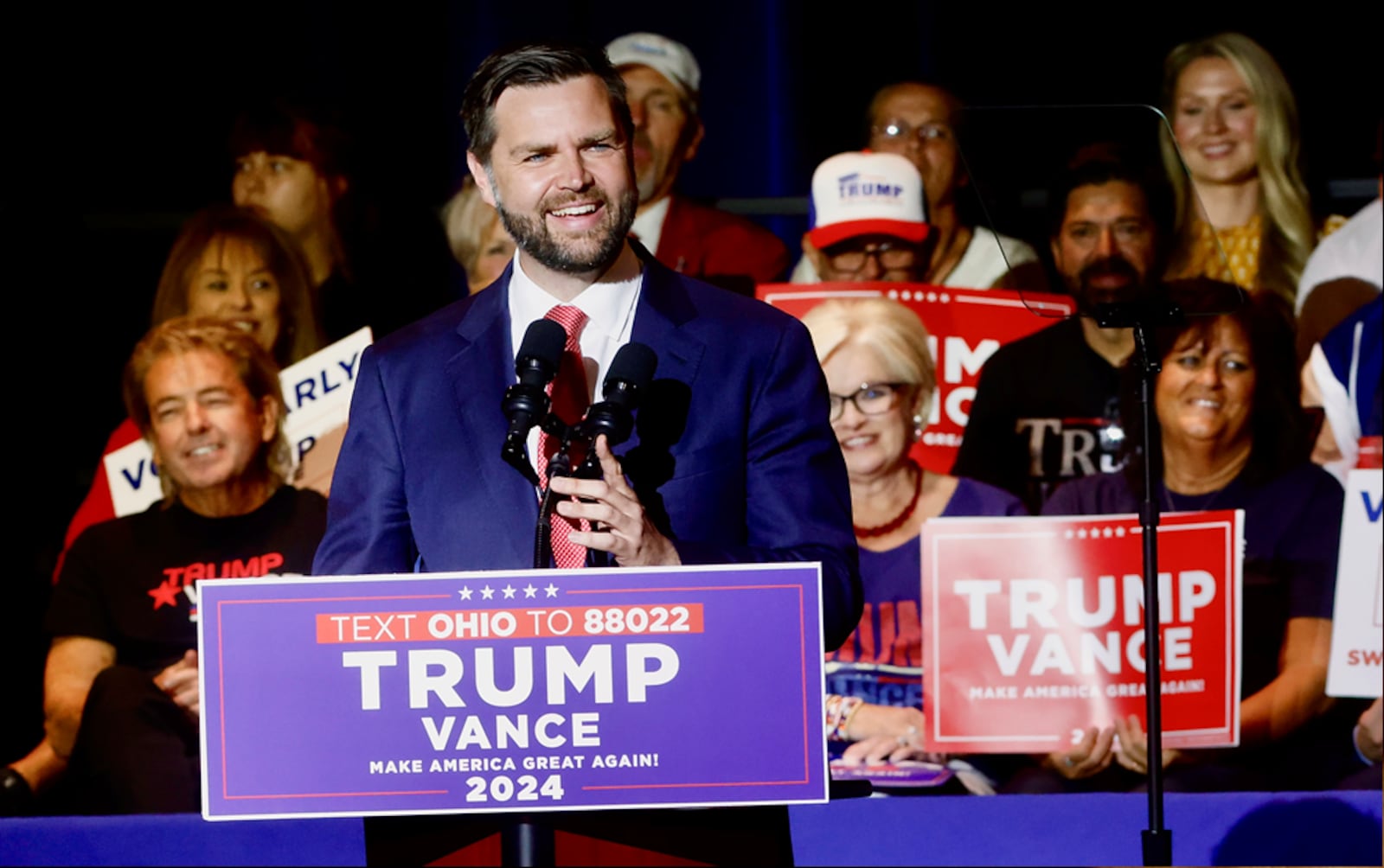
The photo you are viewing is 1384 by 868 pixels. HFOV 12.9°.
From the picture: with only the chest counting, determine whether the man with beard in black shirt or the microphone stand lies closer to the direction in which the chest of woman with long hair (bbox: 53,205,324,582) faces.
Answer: the microphone stand

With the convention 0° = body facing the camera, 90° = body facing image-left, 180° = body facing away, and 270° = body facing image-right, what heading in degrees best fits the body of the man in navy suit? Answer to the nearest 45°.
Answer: approximately 0°

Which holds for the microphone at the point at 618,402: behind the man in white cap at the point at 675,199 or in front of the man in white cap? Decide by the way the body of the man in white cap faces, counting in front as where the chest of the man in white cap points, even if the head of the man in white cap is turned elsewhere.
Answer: in front

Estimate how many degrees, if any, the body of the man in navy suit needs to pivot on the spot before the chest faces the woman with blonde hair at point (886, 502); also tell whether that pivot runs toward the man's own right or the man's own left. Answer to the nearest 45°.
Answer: approximately 180°
